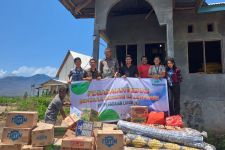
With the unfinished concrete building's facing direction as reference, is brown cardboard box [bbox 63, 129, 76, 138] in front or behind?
in front

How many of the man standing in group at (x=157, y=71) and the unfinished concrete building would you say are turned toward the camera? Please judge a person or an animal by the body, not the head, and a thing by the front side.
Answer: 2

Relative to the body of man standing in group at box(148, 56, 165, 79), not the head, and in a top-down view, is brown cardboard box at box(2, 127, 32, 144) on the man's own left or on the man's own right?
on the man's own right

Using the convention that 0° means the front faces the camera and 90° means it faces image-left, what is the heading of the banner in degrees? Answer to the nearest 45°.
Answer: approximately 0°

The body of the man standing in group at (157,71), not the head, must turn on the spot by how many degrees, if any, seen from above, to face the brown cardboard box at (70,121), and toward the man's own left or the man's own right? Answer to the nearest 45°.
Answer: approximately 45° to the man's own right

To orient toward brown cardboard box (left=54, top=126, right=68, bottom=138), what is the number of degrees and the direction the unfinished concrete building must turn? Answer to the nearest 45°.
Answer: approximately 45° to its right

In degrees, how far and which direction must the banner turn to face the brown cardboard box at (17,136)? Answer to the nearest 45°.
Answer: approximately 45° to its right

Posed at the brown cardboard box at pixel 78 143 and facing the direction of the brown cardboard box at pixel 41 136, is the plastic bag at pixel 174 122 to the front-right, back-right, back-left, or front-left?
back-right

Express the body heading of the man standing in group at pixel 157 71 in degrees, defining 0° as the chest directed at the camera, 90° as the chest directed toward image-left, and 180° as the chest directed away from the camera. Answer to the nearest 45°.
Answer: approximately 0°
